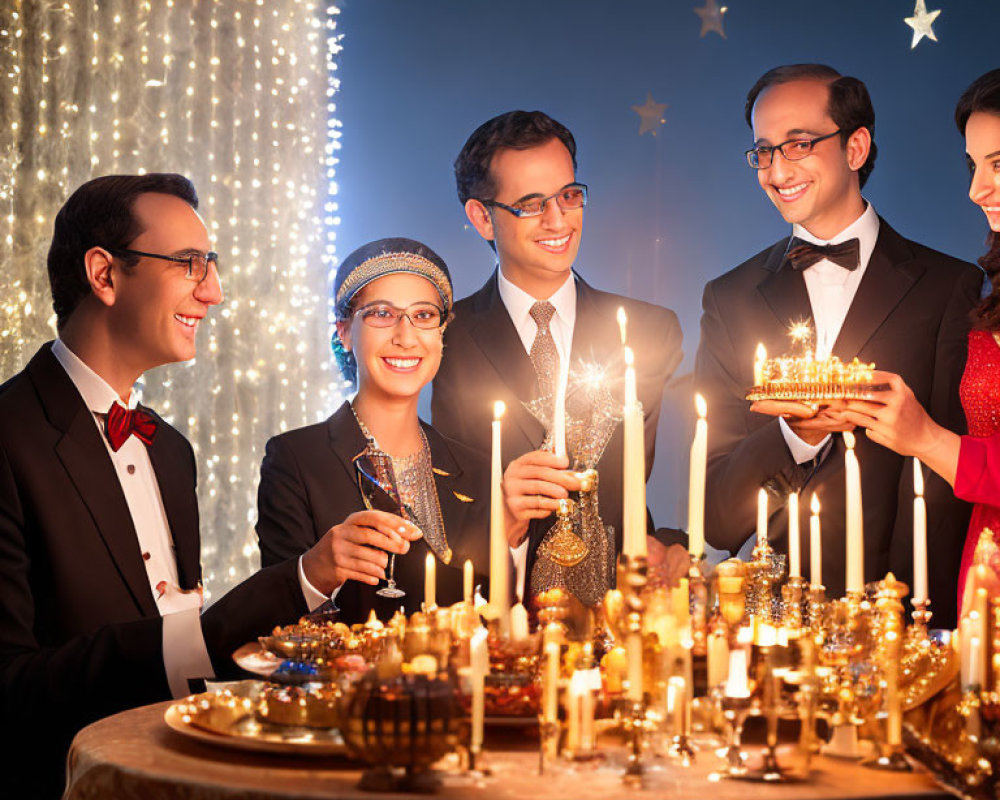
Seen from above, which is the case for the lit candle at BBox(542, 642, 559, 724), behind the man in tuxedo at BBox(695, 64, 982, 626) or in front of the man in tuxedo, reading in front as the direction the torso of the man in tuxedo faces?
in front

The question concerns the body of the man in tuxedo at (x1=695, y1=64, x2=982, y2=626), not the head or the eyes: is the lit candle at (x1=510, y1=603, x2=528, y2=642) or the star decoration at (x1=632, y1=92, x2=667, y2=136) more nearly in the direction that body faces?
the lit candle

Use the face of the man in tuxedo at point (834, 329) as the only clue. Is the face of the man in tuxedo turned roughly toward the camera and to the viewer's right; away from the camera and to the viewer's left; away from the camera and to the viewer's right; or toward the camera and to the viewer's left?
toward the camera and to the viewer's left

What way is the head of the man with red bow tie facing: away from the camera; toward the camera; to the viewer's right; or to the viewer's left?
to the viewer's right

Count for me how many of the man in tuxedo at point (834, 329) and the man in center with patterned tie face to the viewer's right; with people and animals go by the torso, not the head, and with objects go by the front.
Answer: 0

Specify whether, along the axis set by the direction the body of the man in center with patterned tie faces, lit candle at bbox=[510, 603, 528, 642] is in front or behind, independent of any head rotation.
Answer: in front

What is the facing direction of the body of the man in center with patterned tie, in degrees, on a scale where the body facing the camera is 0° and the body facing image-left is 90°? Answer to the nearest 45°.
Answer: approximately 0°

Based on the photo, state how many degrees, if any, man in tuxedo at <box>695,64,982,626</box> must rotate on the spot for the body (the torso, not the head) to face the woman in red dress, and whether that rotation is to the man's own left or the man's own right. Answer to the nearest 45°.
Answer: approximately 90° to the man's own left
